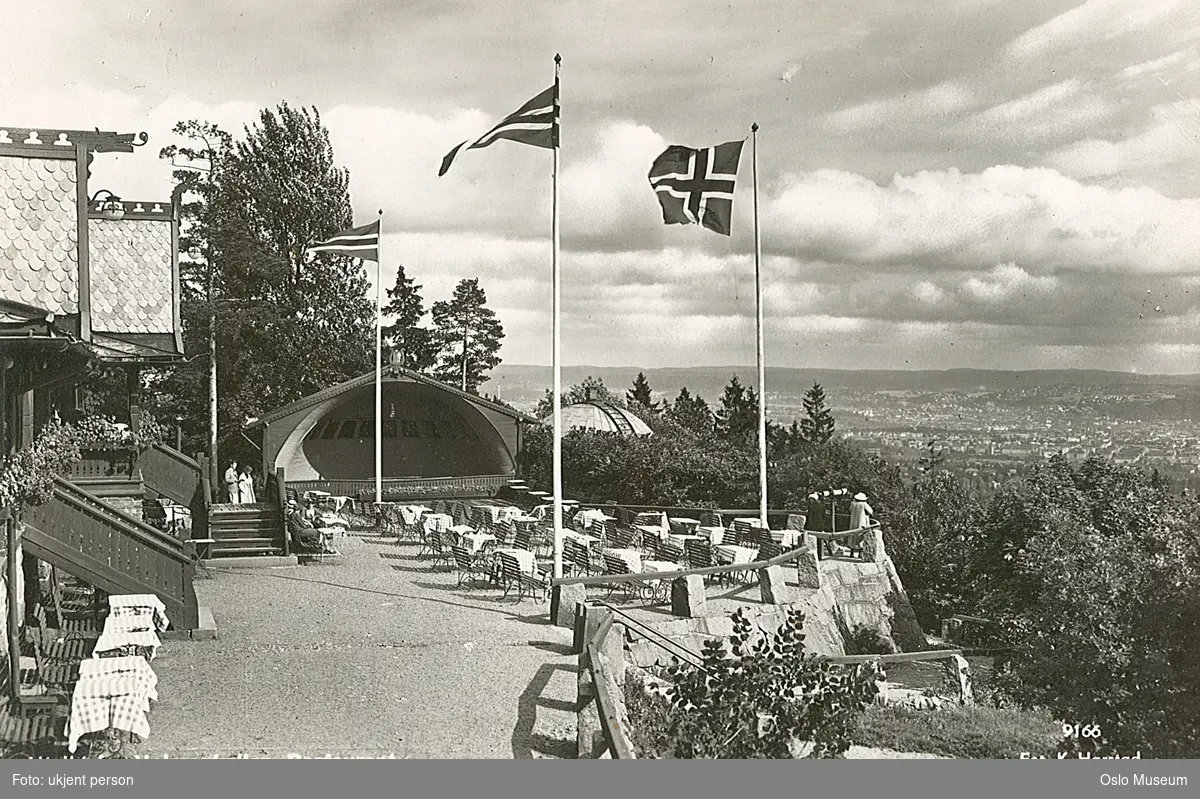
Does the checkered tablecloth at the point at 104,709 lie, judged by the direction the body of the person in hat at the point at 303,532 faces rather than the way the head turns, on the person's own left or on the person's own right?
on the person's own right

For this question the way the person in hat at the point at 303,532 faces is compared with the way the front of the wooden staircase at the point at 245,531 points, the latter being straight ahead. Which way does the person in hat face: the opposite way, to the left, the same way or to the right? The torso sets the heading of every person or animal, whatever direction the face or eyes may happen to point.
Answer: to the left

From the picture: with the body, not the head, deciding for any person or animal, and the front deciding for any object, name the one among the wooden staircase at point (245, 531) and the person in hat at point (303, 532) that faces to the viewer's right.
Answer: the person in hat

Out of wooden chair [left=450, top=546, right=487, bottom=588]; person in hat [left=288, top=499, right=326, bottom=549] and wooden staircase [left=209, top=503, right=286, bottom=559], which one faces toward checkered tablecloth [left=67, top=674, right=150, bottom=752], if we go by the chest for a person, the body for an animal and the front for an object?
the wooden staircase

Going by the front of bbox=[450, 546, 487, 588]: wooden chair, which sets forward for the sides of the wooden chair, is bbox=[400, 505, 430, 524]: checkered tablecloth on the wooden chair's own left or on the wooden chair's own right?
on the wooden chair's own left

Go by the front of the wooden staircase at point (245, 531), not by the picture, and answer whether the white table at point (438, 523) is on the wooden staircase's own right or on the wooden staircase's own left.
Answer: on the wooden staircase's own left

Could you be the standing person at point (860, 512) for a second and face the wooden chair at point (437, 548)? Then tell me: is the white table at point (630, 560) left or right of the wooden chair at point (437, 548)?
left

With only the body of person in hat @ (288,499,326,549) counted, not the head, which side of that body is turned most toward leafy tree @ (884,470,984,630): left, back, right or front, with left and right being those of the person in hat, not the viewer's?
front

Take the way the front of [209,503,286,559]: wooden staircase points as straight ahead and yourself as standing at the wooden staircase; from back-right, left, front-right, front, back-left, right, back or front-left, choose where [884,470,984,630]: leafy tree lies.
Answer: left

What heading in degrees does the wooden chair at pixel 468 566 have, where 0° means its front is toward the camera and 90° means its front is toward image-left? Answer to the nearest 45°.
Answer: approximately 225°

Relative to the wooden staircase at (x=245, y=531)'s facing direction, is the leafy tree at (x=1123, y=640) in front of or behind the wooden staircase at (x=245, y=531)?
in front

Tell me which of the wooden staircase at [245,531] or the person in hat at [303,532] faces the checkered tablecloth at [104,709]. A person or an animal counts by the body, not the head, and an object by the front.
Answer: the wooden staircase
